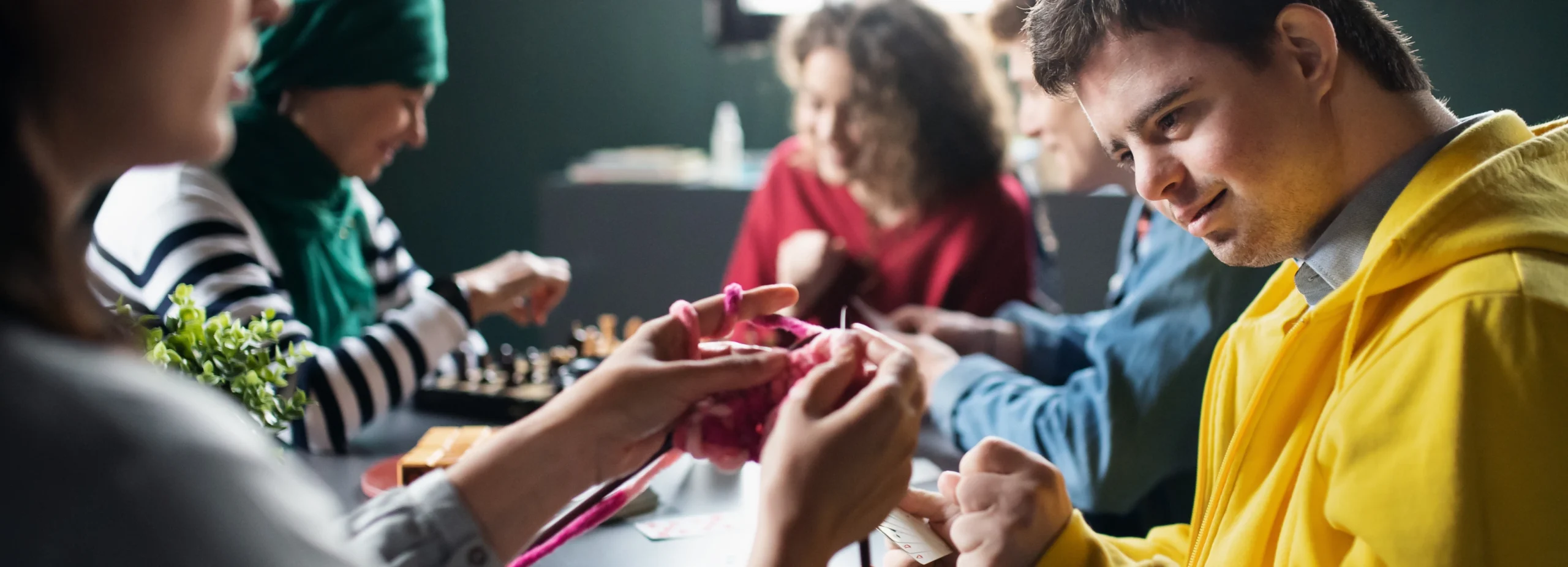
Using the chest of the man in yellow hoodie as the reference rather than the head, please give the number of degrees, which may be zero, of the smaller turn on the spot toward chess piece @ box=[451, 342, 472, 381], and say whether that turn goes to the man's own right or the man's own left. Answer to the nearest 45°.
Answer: approximately 45° to the man's own right

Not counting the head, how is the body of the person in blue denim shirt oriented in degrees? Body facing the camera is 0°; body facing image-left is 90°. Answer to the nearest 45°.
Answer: approximately 90°

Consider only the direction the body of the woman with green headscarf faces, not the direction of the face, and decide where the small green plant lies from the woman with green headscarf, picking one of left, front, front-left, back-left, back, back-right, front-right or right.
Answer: front-right

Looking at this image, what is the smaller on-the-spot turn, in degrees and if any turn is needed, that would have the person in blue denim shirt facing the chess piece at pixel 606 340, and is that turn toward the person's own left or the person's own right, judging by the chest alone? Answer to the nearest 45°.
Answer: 0° — they already face it

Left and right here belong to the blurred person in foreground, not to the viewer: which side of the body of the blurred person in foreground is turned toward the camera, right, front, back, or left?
right

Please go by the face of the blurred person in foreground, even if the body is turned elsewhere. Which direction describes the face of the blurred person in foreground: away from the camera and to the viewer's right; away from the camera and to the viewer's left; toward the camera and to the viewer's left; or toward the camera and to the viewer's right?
away from the camera and to the viewer's right

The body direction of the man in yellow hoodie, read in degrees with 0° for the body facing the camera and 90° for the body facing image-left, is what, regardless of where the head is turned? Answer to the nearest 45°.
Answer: approximately 45°

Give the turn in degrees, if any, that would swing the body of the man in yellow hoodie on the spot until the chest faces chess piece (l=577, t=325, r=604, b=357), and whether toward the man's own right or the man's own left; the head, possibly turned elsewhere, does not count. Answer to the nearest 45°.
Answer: approximately 90° to the man's own right

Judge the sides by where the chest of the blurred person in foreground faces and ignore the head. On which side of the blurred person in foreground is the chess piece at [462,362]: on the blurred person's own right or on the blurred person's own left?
on the blurred person's own left
